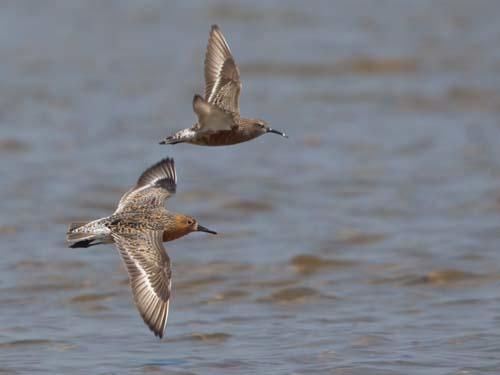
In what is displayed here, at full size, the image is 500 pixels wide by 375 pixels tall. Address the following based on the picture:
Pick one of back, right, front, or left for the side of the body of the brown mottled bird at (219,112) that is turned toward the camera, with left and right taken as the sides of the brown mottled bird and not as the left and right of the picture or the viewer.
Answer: right
